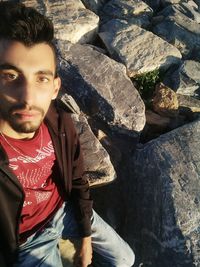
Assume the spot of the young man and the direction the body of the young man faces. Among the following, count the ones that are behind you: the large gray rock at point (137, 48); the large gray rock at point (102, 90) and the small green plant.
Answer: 3

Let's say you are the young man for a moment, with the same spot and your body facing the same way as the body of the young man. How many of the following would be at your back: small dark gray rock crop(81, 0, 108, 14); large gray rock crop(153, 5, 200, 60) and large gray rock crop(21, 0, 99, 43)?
3

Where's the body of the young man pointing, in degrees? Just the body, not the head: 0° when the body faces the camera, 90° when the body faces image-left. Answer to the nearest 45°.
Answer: approximately 0°

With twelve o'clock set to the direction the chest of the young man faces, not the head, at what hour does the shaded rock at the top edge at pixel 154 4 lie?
The shaded rock at the top edge is roughly at 6 o'clock from the young man.

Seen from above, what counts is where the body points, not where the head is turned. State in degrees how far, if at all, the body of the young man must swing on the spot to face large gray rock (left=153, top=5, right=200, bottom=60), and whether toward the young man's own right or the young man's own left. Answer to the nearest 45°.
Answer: approximately 180°

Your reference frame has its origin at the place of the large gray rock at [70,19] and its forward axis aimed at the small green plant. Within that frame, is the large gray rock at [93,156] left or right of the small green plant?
right

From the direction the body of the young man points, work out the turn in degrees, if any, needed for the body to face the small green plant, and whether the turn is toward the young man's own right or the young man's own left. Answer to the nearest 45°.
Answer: approximately 180°

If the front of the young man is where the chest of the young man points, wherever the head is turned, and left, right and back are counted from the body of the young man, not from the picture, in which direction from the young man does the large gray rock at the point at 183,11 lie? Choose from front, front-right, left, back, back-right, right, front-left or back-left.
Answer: back

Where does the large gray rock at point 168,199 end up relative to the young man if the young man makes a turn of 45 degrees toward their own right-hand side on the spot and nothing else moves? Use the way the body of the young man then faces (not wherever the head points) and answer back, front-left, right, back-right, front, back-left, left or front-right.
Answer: back

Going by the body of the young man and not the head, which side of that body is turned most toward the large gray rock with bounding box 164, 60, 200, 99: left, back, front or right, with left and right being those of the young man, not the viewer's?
back

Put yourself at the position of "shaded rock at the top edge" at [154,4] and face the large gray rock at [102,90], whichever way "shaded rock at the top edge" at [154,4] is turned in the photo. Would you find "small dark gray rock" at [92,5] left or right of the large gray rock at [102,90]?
right

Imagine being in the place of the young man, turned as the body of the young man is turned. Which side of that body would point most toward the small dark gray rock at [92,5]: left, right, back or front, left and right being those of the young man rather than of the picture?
back
